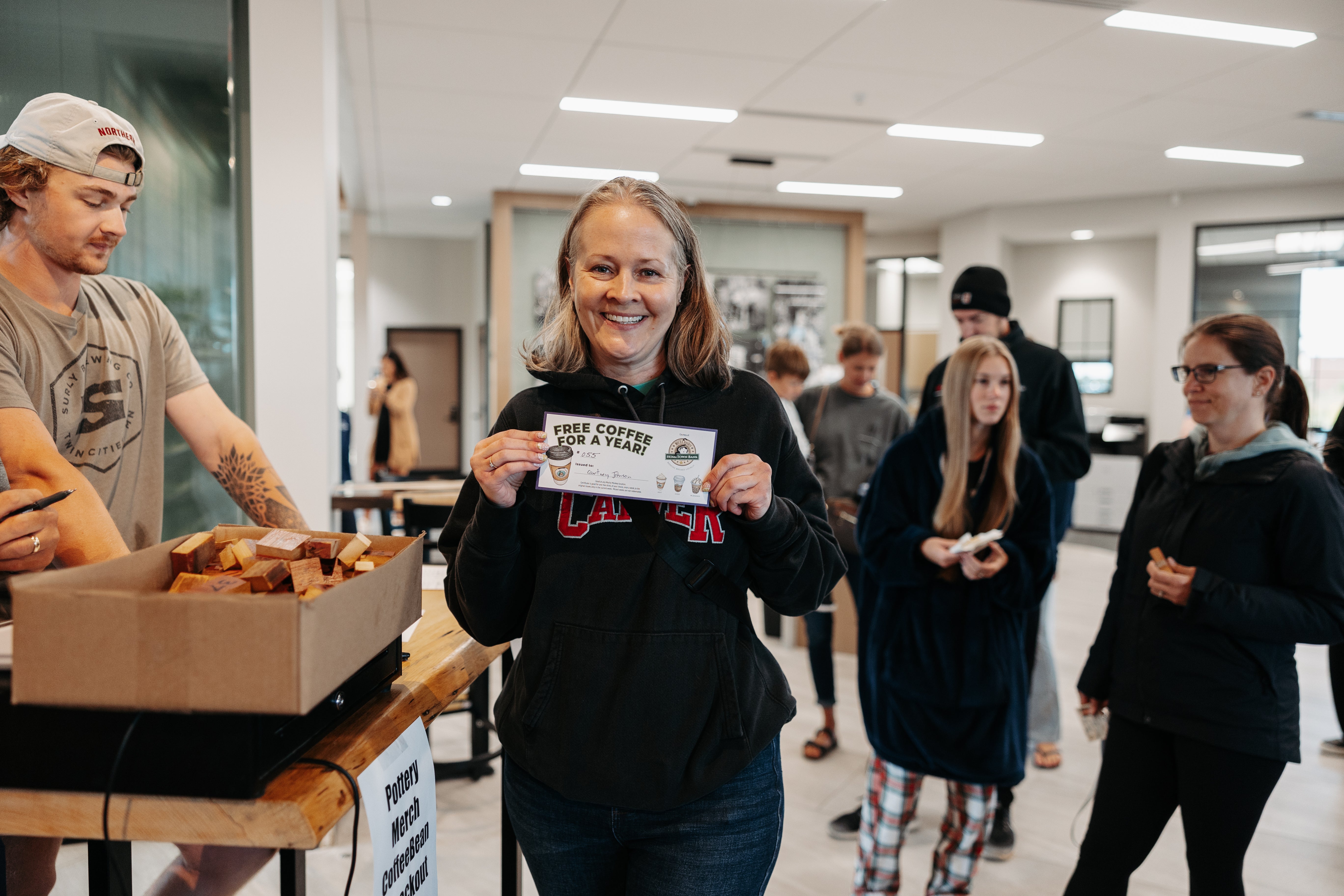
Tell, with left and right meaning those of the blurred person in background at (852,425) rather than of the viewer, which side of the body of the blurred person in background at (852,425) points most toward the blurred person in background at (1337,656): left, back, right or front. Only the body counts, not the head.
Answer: left

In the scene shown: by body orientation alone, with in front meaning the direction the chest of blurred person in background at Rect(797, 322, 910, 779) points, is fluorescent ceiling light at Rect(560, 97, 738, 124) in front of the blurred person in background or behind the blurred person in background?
behind

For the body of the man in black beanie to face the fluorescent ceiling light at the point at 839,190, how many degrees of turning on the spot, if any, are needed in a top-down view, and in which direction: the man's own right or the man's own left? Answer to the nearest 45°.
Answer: approximately 135° to the man's own right

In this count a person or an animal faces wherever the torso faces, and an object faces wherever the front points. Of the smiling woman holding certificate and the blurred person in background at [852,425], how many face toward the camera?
2

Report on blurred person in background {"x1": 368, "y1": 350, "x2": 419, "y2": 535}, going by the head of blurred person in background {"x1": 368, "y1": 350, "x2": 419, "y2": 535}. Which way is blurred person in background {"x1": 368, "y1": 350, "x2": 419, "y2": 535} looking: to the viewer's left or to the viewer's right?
to the viewer's left

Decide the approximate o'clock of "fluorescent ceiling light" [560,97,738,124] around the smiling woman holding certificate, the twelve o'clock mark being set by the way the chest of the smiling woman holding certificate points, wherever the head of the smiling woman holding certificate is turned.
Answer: The fluorescent ceiling light is roughly at 6 o'clock from the smiling woman holding certificate.

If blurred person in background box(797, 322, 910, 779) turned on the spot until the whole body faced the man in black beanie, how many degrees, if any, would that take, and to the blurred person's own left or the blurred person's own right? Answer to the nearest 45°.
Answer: approximately 45° to the blurred person's own left

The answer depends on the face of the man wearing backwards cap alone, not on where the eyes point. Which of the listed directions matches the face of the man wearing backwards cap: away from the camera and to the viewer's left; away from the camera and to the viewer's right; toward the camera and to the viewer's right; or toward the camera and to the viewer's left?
toward the camera and to the viewer's right

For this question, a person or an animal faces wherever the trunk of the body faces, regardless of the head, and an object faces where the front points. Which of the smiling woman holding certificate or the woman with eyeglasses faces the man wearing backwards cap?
the woman with eyeglasses
